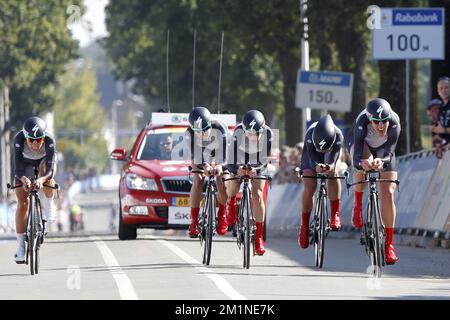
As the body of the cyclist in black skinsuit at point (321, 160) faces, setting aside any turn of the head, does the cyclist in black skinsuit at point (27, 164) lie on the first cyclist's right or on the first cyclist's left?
on the first cyclist's right

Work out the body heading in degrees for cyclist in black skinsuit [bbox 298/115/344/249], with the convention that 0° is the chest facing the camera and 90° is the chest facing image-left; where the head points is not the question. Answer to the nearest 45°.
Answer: approximately 0°

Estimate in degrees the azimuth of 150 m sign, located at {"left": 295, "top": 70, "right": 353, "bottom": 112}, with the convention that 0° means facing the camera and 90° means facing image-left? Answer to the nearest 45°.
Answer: approximately 0°

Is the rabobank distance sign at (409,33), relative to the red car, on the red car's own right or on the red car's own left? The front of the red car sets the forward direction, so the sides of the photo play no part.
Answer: on the red car's own left
